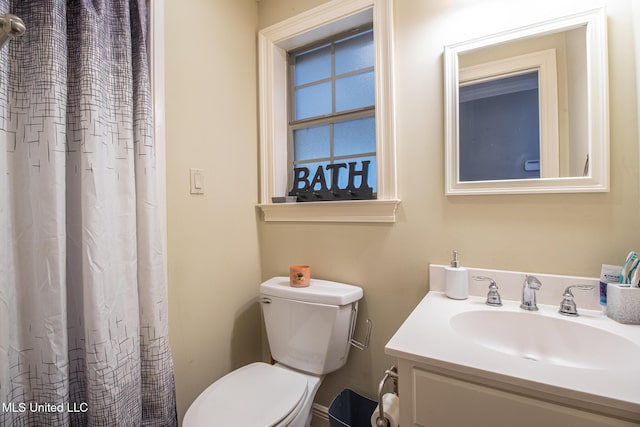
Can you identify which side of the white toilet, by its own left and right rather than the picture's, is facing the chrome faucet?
left

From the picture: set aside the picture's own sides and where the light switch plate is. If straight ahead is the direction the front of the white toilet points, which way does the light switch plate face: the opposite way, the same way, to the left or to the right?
to the left

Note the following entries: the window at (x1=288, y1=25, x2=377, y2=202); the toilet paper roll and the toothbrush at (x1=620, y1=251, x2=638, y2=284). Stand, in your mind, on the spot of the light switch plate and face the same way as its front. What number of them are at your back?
0

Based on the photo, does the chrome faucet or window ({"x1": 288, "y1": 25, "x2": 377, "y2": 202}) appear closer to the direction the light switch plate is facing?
the chrome faucet

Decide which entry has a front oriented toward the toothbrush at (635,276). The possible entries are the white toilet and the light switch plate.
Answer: the light switch plate

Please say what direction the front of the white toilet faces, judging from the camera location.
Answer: facing the viewer and to the left of the viewer

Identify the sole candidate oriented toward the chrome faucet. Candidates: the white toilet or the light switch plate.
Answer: the light switch plate

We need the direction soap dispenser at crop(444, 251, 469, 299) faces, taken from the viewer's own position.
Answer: facing the viewer

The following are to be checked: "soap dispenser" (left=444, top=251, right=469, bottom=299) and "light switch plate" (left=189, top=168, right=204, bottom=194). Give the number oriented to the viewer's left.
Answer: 0

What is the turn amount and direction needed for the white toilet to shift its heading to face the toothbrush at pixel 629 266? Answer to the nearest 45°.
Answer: approximately 90° to its left

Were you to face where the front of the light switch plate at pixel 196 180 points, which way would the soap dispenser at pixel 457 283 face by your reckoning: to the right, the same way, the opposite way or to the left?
to the right

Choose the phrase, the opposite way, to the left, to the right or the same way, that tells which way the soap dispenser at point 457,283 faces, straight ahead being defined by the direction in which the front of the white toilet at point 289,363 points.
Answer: the same way

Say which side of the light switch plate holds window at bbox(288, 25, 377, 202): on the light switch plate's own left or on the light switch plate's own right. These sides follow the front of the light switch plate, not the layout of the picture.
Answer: on the light switch plate's own left

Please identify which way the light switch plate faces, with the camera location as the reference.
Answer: facing the viewer and to the right of the viewer
